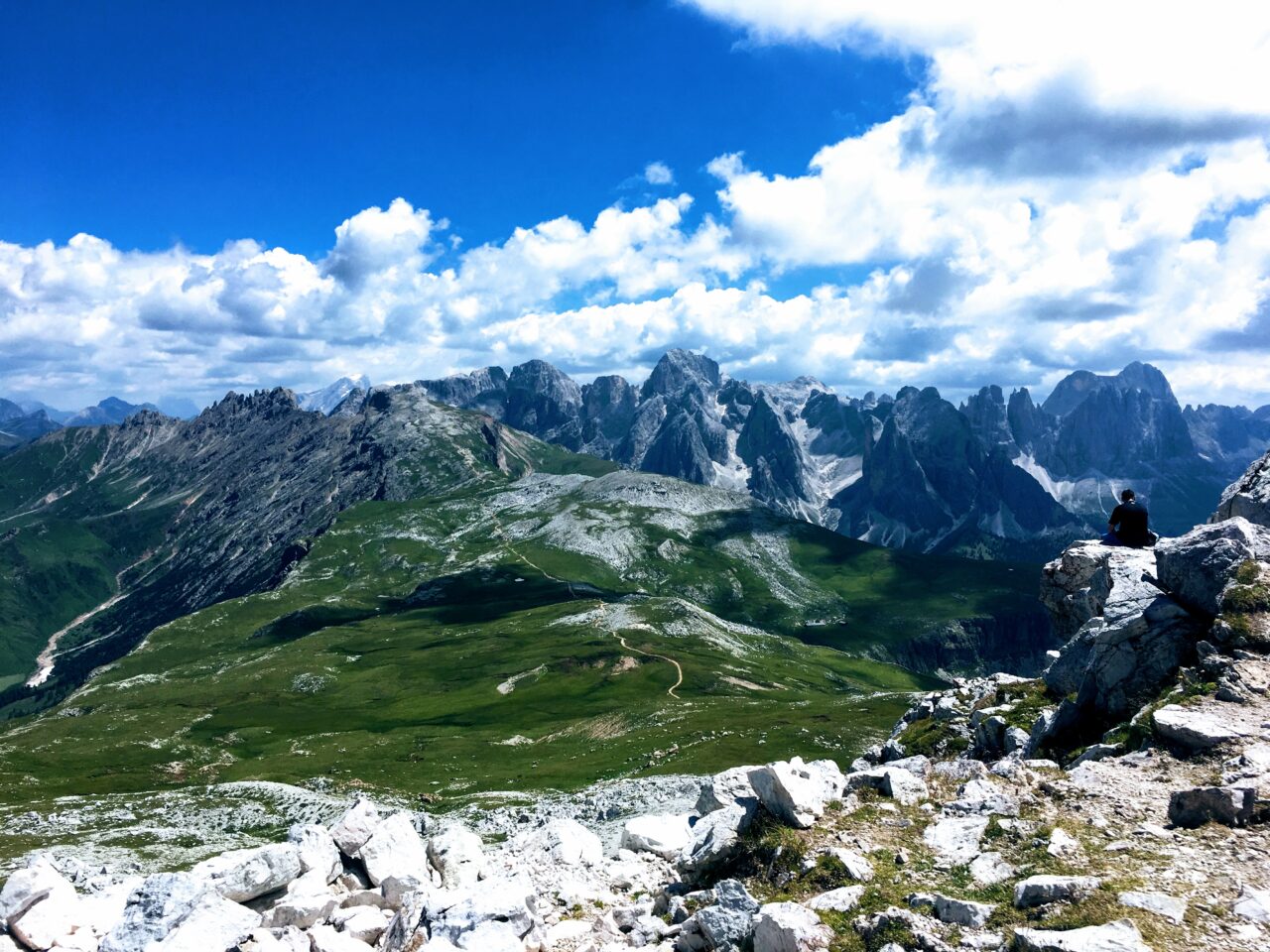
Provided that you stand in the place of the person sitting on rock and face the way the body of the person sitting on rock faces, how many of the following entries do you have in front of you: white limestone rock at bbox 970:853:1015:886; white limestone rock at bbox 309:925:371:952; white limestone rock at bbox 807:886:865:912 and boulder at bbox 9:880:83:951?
0

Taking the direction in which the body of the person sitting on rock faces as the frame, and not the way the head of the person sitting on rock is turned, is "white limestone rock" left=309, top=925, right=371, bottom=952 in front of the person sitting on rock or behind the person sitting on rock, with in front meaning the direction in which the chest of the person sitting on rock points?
behind

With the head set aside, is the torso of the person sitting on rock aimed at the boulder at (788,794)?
no

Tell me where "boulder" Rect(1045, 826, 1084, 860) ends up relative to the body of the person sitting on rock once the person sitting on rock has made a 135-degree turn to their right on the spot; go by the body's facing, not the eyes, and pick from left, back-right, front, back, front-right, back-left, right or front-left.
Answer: front-right

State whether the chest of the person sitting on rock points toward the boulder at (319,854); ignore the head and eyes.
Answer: no

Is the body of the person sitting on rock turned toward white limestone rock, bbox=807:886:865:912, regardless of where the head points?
no

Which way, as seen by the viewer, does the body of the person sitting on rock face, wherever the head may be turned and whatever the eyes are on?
away from the camera

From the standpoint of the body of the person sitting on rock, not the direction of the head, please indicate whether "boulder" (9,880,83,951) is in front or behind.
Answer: behind

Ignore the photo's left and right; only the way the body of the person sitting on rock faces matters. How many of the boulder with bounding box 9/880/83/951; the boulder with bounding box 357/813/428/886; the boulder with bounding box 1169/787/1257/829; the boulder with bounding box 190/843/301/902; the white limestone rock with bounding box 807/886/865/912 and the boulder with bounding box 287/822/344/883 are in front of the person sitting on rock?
0

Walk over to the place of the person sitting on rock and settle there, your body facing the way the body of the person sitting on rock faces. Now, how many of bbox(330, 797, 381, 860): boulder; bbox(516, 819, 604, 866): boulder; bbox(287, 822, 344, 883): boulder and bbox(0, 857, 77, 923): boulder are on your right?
0

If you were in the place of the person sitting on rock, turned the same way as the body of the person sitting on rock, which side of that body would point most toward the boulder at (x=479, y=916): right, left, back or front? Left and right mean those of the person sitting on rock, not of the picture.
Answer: back

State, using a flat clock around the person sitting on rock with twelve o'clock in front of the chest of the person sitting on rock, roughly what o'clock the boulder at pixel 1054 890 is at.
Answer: The boulder is roughly at 6 o'clock from the person sitting on rock.

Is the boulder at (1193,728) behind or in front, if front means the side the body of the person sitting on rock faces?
behind

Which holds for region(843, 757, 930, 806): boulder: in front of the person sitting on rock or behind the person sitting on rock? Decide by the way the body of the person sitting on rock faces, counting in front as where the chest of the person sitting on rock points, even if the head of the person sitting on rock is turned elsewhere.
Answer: behind

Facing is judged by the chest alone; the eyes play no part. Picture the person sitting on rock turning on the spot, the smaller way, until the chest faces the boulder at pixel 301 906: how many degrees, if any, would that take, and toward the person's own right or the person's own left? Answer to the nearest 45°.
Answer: approximately 135° to the person's own left

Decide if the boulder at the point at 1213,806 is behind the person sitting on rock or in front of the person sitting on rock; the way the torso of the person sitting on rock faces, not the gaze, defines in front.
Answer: behind

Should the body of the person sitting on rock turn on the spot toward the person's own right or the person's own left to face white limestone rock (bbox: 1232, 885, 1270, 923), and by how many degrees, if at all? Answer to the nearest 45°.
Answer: approximately 180°

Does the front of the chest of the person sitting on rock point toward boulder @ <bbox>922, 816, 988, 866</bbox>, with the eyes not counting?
no

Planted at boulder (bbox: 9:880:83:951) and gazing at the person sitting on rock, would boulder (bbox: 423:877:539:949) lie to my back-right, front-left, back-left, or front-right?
front-right

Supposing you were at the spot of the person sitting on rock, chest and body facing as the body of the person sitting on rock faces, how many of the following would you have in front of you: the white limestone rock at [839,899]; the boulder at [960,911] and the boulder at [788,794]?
0
